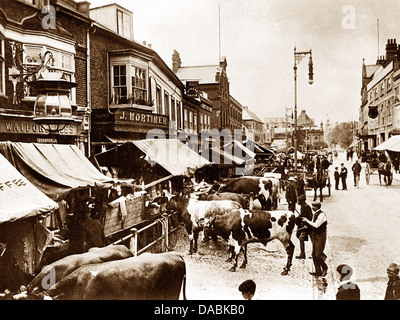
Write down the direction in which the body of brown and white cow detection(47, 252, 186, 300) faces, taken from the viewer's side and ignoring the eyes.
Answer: to the viewer's left

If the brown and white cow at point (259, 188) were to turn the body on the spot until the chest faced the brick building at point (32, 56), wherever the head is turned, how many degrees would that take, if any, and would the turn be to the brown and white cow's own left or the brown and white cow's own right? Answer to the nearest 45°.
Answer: approximately 45° to the brown and white cow's own left

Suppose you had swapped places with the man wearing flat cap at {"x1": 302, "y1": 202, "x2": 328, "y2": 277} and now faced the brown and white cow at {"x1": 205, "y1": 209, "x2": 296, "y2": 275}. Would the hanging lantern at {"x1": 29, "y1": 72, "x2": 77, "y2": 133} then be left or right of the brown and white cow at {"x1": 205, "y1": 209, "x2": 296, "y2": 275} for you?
left

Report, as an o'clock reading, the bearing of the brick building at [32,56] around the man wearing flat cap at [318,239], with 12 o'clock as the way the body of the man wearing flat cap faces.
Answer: The brick building is roughly at 12 o'clock from the man wearing flat cap.

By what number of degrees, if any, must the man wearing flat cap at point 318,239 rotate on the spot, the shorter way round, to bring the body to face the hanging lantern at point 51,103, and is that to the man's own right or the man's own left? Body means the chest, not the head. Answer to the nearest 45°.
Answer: approximately 45° to the man's own left

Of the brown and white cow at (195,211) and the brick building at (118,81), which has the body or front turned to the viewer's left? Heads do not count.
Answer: the brown and white cow

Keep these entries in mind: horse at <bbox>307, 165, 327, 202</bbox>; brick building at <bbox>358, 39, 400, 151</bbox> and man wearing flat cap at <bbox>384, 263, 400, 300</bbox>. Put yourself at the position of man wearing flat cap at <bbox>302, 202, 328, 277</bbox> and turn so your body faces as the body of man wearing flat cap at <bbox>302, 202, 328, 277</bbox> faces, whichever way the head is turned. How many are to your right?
2

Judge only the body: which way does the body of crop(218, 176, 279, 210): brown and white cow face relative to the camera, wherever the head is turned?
to the viewer's left

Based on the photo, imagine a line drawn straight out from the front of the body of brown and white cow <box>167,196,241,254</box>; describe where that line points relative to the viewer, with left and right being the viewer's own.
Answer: facing to the left of the viewer

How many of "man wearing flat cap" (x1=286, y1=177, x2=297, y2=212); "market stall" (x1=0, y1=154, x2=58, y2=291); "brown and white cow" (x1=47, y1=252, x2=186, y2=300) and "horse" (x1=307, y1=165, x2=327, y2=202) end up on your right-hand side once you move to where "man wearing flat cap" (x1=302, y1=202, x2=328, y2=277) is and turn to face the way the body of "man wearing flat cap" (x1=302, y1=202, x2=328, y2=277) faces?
2

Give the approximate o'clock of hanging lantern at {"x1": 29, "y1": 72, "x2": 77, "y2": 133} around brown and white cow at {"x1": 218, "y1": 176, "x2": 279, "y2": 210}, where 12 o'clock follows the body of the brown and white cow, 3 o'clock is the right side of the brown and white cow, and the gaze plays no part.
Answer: The hanging lantern is roughly at 10 o'clock from the brown and white cow.

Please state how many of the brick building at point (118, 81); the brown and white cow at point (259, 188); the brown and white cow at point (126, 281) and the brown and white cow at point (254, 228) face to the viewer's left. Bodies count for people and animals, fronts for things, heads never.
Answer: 3

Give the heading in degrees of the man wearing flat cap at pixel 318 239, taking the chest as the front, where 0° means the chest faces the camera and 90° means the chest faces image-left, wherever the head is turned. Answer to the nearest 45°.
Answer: approximately 90°

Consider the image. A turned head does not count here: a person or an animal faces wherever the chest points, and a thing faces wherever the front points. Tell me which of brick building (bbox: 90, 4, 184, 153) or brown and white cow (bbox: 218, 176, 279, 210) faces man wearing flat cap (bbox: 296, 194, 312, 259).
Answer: the brick building

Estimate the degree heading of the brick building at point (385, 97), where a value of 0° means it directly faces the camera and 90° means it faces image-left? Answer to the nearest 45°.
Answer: approximately 45°
